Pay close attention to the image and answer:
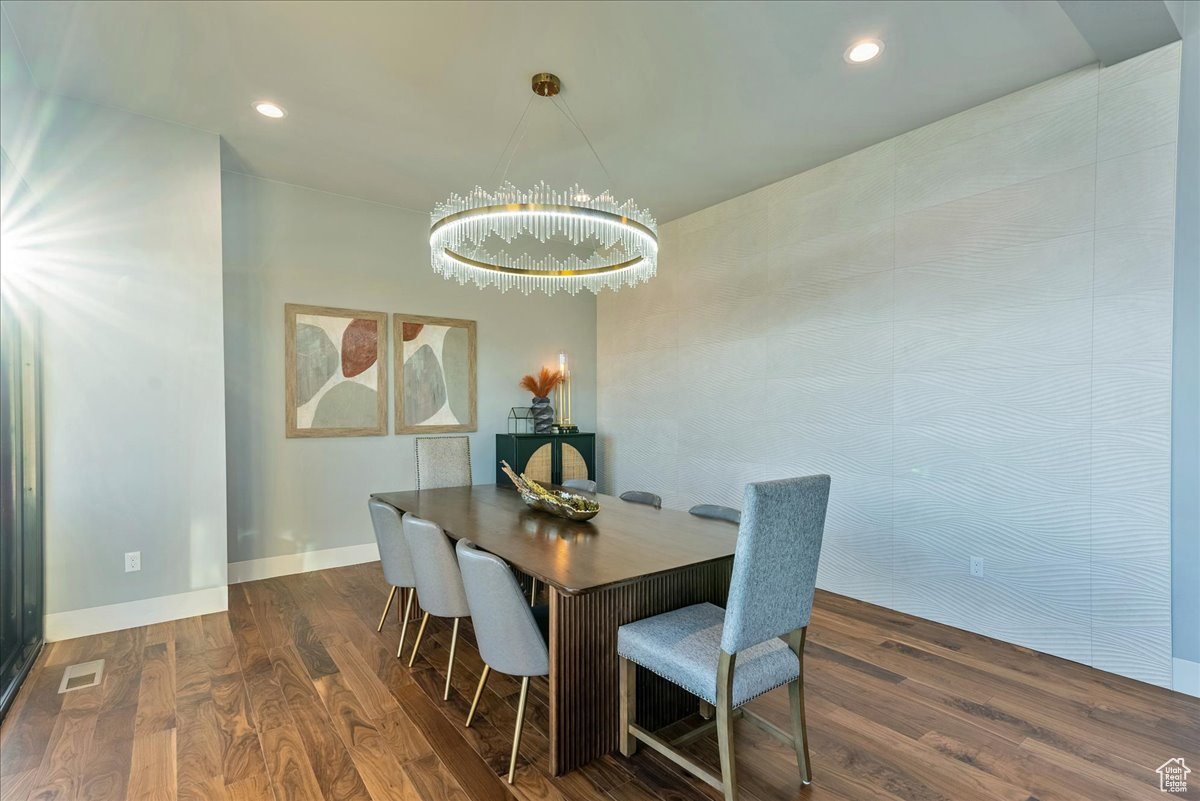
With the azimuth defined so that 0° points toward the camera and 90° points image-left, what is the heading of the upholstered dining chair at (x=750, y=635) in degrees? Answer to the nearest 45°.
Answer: approximately 135°

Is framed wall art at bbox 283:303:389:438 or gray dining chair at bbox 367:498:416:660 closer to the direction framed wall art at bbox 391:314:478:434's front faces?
the gray dining chair

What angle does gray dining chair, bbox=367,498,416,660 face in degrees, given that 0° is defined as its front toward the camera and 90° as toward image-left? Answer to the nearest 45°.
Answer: approximately 225°

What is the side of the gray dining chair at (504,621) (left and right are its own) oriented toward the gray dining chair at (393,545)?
left

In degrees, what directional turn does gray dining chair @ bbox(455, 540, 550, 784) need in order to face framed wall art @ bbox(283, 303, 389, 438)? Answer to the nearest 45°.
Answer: approximately 90° to its left

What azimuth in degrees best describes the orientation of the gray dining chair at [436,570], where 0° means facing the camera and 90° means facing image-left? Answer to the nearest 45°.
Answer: approximately 225°

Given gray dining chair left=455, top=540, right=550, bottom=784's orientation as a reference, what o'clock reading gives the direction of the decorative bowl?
The decorative bowl is roughly at 11 o'clock from the gray dining chair.

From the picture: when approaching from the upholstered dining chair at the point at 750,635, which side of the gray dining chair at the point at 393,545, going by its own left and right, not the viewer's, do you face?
right
